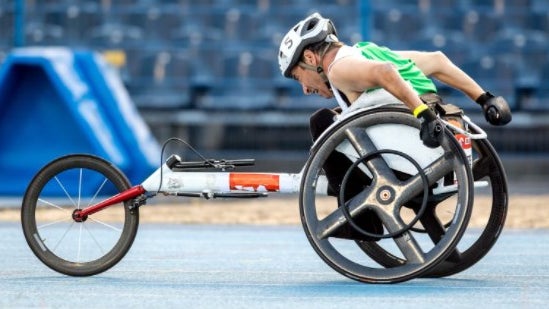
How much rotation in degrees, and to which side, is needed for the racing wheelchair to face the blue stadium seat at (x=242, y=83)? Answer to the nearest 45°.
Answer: approximately 90° to its right

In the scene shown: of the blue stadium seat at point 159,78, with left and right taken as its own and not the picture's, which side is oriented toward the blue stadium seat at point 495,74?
left

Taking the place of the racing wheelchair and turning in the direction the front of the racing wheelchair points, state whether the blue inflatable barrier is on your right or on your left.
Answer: on your right

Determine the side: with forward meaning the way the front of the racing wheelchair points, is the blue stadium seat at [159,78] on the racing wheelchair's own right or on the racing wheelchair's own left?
on the racing wheelchair's own right

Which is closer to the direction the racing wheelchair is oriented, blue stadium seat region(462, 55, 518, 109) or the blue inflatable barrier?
the blue inflatable barrier

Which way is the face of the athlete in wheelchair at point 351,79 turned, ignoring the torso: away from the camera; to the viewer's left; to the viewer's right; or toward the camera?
to the viewer's left

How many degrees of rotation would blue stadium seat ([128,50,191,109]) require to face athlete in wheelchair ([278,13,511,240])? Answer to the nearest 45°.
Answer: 0° — it already faces them

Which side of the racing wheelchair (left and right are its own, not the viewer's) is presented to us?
left

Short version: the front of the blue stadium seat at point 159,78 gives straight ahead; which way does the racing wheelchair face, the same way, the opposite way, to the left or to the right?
to the right

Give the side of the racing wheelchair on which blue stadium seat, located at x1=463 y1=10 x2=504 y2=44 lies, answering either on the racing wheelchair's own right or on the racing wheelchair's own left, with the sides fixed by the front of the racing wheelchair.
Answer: on the racing wheelchair's own right
